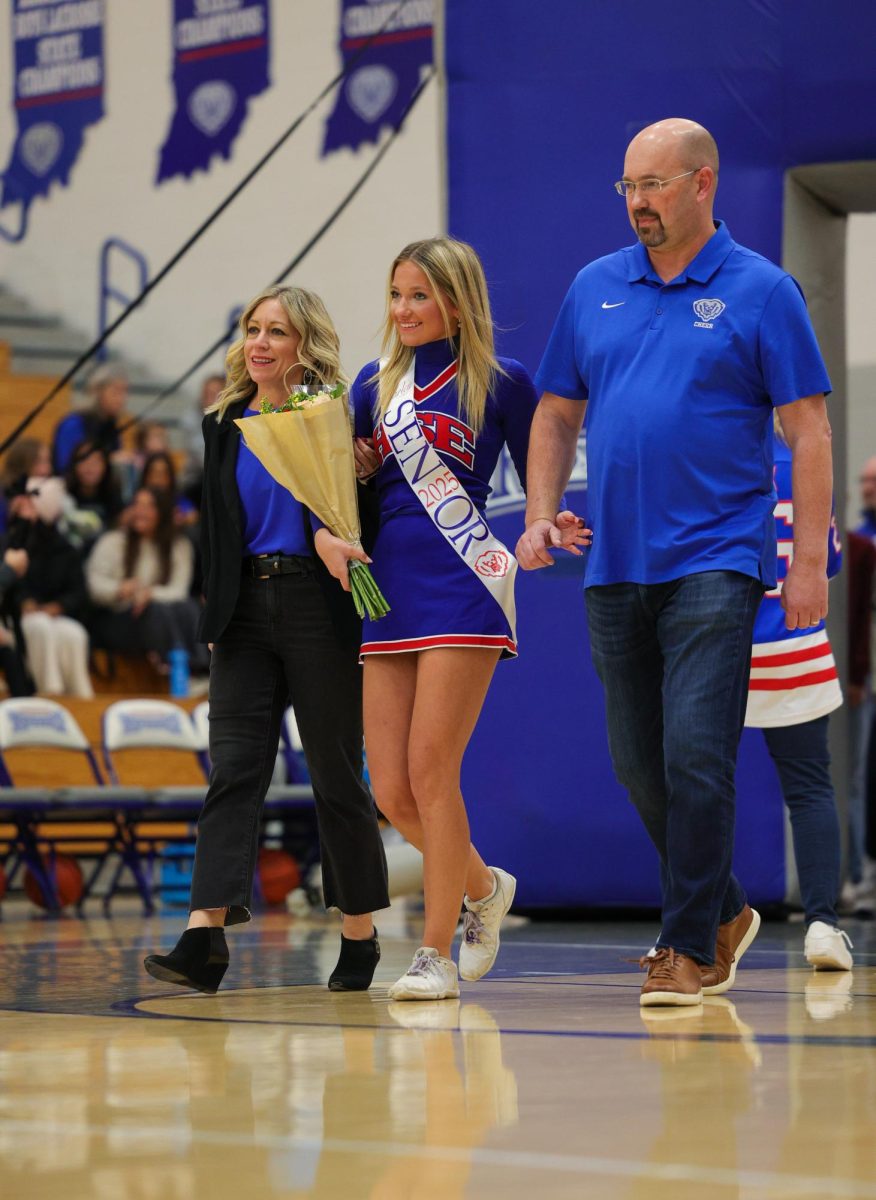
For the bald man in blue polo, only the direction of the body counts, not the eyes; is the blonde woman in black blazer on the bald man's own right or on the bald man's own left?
on the bald man's own right

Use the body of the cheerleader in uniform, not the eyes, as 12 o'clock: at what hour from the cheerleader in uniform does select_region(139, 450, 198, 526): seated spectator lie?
The seated spectator is roughly at 4 o'clock from the cheerleader in uniform.

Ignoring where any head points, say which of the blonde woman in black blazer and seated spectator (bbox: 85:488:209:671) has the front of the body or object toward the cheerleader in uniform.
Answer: the seated spectator

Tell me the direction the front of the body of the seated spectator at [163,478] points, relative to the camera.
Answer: toward the camera

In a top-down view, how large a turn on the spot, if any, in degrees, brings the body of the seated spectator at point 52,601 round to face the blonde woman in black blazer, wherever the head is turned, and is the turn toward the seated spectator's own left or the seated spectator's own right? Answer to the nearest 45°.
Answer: approximately 45° to the seated spectator's own left

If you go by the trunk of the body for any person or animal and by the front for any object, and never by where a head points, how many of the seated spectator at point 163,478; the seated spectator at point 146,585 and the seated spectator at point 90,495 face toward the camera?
3

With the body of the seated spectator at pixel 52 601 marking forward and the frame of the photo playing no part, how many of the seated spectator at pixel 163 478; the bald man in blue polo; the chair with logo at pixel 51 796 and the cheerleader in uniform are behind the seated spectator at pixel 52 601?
1

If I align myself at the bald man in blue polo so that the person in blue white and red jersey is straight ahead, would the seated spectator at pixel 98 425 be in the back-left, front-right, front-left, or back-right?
front-left

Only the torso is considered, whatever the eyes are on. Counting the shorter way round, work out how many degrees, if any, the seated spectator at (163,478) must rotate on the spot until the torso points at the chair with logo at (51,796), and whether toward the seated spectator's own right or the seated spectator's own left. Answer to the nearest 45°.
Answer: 0° — they already face it

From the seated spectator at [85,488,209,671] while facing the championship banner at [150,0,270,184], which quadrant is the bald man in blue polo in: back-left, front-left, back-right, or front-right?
back-right

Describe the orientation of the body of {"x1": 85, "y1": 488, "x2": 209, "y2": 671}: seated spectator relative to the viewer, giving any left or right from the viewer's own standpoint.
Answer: facing the viewer
